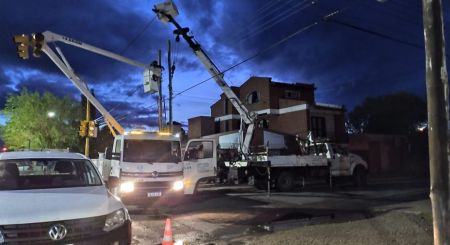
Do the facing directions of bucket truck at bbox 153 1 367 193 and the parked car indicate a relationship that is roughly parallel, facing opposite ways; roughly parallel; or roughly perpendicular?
roughly perpendicular

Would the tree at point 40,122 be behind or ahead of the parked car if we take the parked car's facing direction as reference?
behind

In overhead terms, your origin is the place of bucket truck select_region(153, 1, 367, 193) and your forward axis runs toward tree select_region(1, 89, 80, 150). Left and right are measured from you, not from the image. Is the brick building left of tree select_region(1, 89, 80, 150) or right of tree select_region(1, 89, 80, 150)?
right

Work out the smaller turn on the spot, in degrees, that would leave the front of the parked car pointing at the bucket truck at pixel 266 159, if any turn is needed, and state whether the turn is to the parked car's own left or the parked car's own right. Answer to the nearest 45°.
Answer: approximately 135° to the parked car's own left

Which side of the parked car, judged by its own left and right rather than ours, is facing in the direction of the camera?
front
